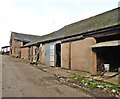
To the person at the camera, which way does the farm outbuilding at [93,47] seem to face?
facing the viewer and to the left of the viewer
